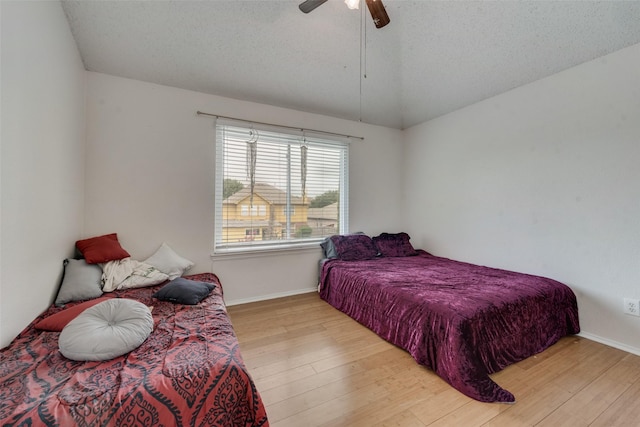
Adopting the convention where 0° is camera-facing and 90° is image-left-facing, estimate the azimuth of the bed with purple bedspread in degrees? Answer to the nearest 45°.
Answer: approximately 315°

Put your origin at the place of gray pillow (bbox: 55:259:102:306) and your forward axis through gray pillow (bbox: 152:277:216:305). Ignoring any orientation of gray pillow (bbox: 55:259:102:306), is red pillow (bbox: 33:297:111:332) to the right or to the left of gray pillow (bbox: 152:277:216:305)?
right

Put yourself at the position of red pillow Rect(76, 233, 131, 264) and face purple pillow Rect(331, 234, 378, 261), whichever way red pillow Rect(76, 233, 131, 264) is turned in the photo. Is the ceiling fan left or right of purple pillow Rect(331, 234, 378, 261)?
right

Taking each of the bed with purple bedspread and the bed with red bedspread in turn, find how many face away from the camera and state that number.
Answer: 0

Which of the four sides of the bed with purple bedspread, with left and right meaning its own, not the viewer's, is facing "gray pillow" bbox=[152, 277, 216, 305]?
right

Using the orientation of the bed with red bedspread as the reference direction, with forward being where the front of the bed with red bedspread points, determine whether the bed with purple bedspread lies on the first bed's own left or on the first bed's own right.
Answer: on the first bed's own left

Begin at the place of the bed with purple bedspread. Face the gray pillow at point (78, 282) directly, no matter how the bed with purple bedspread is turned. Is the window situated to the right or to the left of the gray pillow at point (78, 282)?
right

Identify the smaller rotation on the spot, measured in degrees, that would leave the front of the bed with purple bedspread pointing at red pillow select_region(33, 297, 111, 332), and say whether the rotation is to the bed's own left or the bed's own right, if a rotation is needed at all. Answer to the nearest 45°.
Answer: approximately 90° to the bed's own right
